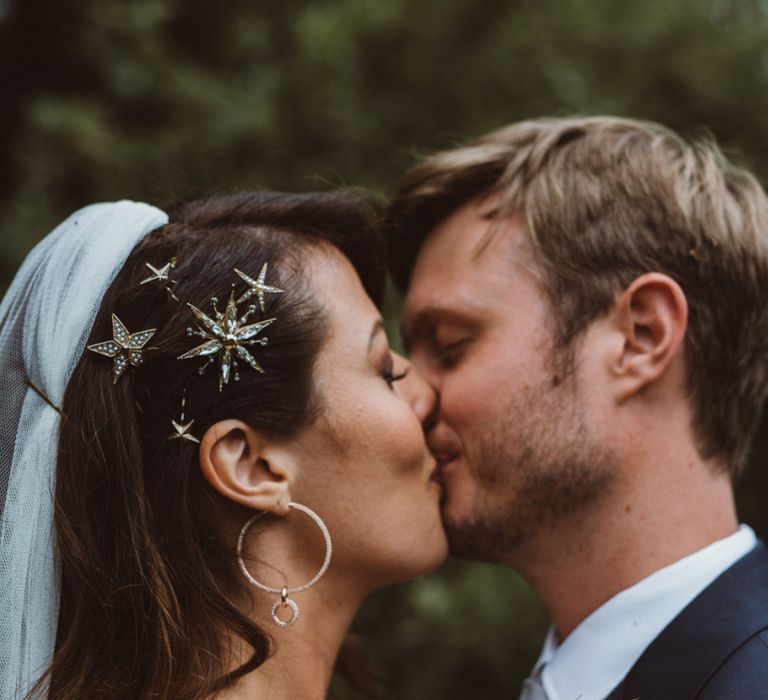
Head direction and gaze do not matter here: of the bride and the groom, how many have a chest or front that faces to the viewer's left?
1

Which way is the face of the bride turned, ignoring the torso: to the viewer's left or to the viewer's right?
to the viewer's right

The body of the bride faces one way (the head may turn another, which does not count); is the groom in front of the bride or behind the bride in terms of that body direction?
in front

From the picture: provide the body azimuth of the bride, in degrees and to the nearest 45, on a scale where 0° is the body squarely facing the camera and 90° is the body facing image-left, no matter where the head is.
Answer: approximately 270°

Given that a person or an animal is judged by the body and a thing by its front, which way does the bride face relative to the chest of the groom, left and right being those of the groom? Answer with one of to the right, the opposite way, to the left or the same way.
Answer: the opposite way

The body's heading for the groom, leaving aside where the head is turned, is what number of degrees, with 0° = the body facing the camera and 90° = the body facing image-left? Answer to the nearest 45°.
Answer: approximately 90°
